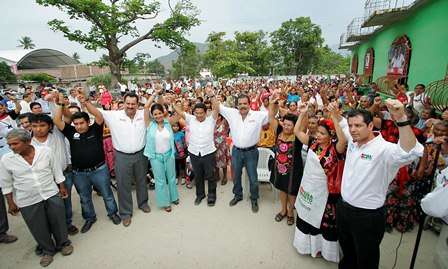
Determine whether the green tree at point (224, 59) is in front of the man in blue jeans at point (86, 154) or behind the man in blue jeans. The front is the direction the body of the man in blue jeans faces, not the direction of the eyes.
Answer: behind

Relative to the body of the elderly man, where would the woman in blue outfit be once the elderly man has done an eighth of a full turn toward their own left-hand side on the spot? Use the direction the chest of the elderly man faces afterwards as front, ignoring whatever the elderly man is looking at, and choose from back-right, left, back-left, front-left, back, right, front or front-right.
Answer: front-left

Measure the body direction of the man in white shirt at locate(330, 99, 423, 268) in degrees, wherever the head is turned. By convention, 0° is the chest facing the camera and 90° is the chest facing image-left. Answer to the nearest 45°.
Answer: approximately 45°

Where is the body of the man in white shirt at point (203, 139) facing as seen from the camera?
toward the camera

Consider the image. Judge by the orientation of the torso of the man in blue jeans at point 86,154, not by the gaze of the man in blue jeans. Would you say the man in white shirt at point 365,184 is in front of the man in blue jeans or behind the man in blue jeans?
in front

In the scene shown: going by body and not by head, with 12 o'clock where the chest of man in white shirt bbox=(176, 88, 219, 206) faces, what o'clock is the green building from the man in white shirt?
The green building is roughly at 8 o'clock from the man in white shirt.

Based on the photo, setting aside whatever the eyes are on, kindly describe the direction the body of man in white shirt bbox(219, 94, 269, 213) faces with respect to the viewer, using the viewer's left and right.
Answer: facing the viewer

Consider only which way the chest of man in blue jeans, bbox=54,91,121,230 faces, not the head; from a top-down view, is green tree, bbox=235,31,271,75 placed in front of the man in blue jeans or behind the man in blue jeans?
behind

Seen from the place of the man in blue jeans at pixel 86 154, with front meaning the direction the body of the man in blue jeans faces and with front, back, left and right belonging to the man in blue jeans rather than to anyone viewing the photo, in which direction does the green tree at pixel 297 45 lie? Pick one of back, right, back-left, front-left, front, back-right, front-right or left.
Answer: back-left

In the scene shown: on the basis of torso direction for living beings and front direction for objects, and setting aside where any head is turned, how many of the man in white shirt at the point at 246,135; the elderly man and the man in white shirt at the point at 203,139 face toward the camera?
3

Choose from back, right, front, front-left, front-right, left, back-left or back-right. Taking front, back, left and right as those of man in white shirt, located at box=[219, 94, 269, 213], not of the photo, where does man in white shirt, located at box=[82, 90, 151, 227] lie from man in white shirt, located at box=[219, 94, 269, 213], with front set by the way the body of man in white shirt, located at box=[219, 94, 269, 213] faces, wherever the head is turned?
right

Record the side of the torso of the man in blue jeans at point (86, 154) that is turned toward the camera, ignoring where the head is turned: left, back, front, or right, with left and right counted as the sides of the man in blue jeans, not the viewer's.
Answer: front

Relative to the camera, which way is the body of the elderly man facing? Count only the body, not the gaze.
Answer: toward the camera

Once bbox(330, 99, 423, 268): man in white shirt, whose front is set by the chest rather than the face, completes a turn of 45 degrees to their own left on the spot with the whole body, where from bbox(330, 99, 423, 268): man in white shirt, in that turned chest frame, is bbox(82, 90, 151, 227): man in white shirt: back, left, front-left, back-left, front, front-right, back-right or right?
right
